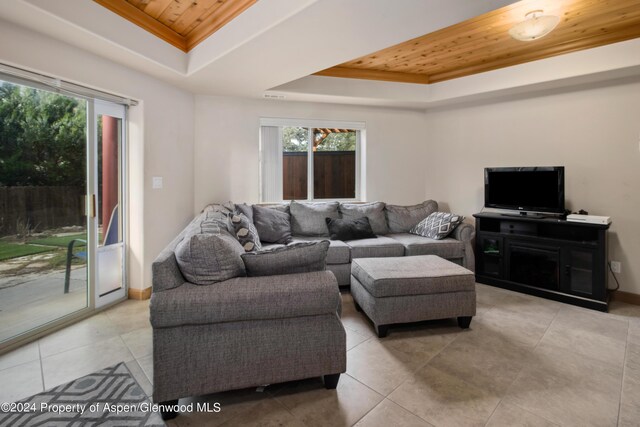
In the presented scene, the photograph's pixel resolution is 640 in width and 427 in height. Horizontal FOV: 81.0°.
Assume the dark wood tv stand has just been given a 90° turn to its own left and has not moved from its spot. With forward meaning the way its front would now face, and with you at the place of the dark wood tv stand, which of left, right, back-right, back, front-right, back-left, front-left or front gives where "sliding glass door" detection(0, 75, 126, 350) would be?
right

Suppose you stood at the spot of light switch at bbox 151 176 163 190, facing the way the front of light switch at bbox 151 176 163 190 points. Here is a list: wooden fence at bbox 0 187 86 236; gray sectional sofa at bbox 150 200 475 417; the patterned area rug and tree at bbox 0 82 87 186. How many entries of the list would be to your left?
0

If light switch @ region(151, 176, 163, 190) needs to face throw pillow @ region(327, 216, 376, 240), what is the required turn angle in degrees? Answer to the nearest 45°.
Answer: approximately 45° to its left

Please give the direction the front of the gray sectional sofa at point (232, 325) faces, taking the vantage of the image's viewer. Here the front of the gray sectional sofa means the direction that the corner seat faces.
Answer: facing the viewer and to the right of the viewer

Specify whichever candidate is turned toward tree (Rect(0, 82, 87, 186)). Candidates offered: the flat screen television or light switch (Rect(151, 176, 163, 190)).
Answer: the flat screen television

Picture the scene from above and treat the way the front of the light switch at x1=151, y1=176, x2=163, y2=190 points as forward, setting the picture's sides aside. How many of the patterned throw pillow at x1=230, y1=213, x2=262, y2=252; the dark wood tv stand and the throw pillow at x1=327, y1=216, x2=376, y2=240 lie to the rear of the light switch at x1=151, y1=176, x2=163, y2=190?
0

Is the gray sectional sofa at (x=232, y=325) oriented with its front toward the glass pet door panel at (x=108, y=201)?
no

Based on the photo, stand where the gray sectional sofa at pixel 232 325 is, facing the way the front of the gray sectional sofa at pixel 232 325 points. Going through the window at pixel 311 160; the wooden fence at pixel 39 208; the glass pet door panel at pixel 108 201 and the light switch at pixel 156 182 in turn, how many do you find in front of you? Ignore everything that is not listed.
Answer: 0

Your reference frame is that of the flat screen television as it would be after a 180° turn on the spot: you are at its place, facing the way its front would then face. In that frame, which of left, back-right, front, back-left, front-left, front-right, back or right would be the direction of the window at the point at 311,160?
back-left

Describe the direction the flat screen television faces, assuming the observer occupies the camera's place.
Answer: facing the viewer and to the left of the viewer

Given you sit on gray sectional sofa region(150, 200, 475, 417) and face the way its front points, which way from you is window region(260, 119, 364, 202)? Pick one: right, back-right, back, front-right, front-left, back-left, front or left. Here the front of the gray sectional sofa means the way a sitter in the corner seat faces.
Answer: back-left

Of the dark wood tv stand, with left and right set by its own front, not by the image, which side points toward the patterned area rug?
front

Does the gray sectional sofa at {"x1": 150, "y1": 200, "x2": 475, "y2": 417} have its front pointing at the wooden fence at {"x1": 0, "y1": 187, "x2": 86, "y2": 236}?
no
